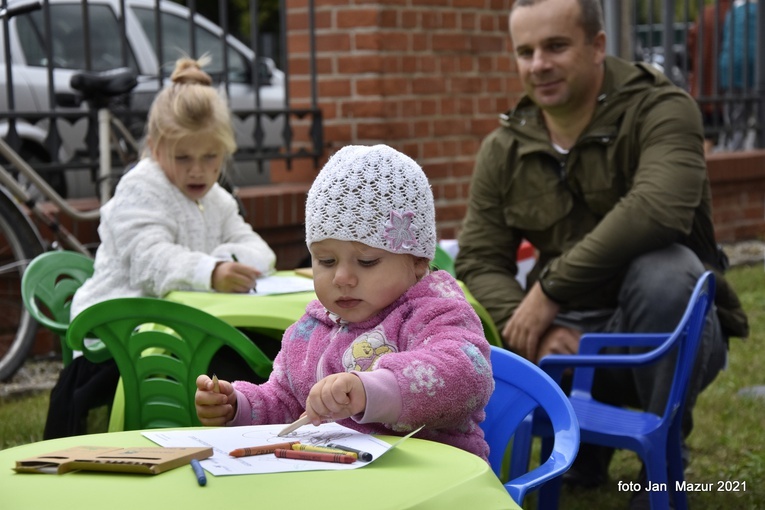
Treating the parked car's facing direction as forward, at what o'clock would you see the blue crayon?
The blue crayon is roughly at 3 o'clock from the parked car.

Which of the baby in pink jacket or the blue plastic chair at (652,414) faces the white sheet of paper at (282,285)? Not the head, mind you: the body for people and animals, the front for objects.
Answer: the blue plastic chair

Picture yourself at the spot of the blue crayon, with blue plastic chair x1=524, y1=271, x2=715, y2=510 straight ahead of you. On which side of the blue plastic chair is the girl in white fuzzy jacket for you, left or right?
left

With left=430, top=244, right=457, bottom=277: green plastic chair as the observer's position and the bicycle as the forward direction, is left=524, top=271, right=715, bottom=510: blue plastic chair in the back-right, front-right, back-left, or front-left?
back-left

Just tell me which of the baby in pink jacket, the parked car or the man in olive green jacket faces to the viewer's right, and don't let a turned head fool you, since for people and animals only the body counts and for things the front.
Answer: the parked car

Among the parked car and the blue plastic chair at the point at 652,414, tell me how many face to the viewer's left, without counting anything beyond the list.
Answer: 1

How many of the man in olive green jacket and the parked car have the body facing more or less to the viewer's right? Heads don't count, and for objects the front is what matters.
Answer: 1

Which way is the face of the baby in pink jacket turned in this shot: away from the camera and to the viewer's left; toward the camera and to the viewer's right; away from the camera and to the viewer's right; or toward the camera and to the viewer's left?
toward the camera and to the viewer's left

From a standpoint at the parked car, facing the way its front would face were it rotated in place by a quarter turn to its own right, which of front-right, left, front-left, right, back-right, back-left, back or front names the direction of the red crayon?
front

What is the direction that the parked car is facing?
to the viewer's right

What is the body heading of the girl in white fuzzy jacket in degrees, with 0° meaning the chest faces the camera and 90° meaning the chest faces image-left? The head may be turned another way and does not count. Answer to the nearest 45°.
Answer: approximately 315°

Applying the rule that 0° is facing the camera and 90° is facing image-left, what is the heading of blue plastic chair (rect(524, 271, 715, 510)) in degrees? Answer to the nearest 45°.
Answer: approximately 90°

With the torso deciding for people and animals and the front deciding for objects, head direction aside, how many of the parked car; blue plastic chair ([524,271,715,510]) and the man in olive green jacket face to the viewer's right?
1

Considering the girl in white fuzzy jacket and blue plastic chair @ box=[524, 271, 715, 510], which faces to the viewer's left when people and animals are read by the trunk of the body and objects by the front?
the blue plastic chair

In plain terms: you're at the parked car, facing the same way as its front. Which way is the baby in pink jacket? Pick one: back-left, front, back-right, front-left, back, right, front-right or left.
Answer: right

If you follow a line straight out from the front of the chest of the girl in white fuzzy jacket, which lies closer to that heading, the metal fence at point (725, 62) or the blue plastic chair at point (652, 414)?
the blue plastic chair
